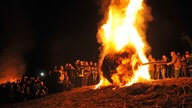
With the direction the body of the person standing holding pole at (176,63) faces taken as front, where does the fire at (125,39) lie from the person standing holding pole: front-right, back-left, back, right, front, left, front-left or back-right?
front-left

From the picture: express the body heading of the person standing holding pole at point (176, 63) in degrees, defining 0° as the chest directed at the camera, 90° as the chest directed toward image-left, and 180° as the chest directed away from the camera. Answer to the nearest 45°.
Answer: approximately 90°

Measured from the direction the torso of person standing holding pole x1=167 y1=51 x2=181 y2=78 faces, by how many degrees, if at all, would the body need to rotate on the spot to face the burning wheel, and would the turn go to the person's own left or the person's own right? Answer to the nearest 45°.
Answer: approximately 45° to the person's own left
